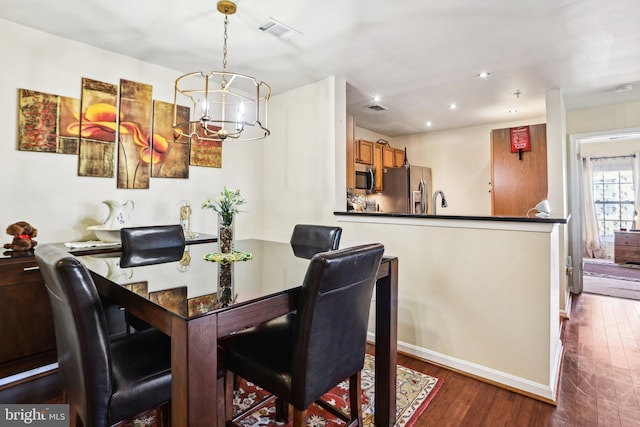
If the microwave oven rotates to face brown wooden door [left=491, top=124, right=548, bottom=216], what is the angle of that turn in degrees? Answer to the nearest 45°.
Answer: approximately 45° to its left

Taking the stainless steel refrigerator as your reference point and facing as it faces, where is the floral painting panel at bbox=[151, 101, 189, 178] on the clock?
The floral painting panel is roughly at 3 o'clock from the stainless steel refrigerator.

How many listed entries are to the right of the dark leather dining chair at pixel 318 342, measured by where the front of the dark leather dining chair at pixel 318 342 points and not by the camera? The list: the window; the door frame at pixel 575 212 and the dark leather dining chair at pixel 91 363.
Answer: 2

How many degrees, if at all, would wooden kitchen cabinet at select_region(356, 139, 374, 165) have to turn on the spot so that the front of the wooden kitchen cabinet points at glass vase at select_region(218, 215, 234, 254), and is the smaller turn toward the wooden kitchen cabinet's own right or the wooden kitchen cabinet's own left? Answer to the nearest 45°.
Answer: approximately 45° to the wooden kitchen cabinet's own right

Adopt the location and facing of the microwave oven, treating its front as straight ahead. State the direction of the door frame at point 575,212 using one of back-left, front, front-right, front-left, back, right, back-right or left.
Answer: front-left

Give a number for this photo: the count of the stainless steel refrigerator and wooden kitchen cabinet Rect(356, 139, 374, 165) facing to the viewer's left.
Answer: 0

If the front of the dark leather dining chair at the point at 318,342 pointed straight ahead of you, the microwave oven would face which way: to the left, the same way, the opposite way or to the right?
the opposite way

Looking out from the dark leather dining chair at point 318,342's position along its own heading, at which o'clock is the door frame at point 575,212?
The door frame is roughly at 3 o'clock from the dark leather dining chair.

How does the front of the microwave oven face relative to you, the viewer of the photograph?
facing the viewer and to the right of the viewer

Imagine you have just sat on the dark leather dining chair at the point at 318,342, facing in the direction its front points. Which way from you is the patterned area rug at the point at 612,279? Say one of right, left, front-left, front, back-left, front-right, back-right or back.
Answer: right

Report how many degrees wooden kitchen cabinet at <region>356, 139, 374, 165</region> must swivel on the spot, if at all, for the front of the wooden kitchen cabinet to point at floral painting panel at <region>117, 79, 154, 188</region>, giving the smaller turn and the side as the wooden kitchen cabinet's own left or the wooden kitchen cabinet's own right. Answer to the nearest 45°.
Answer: approximately 90° to the wooden kitchen cabinet's own right

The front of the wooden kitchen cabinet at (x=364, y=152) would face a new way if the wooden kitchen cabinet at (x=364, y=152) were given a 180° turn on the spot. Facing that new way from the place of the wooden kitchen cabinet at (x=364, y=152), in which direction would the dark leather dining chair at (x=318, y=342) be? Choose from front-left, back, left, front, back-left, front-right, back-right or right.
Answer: back-left

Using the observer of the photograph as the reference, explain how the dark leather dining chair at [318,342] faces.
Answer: facing away from the viewer and to the left of the viewer
